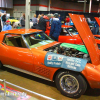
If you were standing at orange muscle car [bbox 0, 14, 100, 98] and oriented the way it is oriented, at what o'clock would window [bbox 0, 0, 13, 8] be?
The window is roughly at 7 o'clock from the orange muscle car.

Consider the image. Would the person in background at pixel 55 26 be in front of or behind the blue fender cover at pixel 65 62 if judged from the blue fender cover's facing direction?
behind

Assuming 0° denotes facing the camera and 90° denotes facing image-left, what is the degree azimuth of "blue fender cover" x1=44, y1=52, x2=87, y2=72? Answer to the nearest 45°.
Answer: approximately 0°
